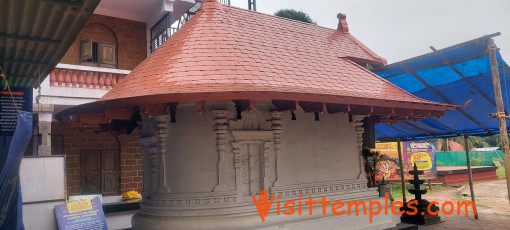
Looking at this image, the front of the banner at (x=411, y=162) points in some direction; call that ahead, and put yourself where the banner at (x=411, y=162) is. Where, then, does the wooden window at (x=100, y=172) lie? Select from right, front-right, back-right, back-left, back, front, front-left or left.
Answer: front-right

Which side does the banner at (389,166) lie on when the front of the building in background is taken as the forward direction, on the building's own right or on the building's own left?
on the building's own left

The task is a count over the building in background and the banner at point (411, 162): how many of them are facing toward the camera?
2

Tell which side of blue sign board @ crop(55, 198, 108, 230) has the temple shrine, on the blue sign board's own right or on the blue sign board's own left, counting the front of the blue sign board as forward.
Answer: on the blue sign board's own left

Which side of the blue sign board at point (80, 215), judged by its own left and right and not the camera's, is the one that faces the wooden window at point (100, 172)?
back

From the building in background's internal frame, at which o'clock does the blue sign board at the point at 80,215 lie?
The blue sign board is roughly at 12 o'clock from the building in background.

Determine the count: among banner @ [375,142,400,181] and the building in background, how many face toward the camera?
2

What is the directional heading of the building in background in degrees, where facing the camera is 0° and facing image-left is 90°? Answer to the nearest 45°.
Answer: approximately 0°

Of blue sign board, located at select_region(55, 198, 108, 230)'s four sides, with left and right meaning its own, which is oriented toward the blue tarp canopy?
left
